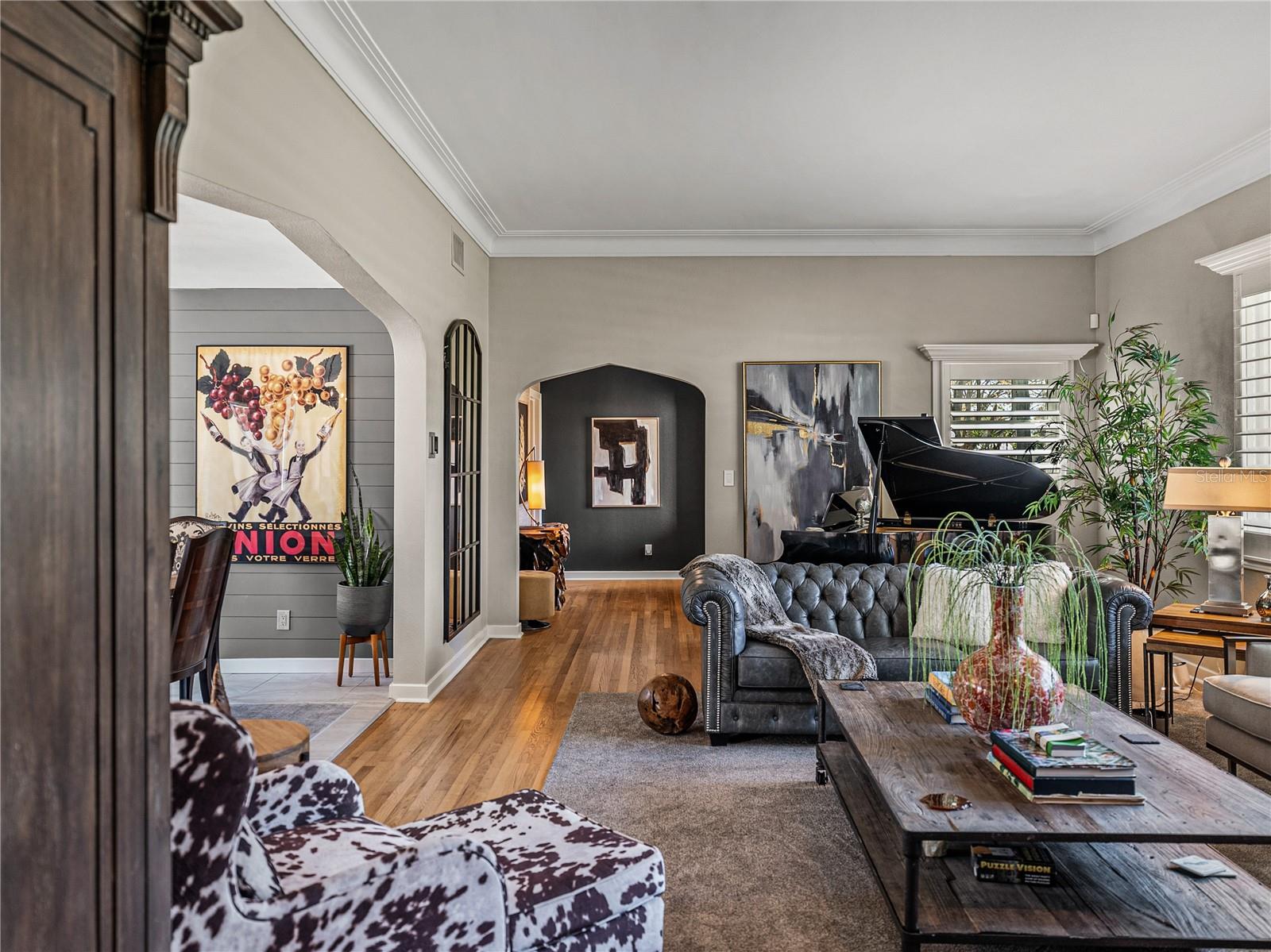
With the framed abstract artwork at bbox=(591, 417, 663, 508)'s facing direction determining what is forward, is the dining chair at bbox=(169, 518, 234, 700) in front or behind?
in front

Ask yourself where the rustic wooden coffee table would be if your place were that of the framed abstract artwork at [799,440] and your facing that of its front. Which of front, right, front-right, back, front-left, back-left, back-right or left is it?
front

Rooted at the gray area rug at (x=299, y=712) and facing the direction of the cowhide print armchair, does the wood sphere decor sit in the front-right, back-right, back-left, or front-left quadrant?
front-left

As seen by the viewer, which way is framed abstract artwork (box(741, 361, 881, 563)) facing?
toward the camera

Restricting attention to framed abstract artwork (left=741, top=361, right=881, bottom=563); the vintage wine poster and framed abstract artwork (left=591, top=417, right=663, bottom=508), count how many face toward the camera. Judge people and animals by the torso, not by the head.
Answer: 3

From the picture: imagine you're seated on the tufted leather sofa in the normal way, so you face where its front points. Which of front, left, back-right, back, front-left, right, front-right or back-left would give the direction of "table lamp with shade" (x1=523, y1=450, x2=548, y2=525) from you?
back-right

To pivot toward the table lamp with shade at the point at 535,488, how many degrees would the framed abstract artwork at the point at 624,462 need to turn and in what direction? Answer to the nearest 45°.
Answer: approximately 45° to its right

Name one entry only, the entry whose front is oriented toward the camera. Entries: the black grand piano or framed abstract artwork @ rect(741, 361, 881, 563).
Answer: the framed abstract artwork

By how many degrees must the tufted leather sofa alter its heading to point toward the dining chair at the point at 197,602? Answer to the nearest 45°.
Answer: approximately 45° to its right

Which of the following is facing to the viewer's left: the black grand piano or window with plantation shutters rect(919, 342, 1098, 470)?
the black grand piano

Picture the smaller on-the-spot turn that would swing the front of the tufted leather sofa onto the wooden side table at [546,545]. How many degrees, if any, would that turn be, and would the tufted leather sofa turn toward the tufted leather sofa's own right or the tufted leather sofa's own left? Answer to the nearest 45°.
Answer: approximately 135° to the tufted leather sofa's own right

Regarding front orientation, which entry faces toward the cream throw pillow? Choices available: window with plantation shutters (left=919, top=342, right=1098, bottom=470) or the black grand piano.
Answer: the window with plantation shutters

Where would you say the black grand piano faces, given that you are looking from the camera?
facing to the left of the viewer

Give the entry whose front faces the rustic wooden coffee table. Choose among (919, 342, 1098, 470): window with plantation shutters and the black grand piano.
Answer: the window with plantation shutters

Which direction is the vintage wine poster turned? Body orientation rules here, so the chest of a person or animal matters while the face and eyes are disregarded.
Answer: toward the camera

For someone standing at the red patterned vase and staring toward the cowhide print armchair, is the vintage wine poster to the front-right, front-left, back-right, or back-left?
front-right

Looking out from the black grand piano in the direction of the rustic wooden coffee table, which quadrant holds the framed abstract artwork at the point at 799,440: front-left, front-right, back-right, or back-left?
back-right
